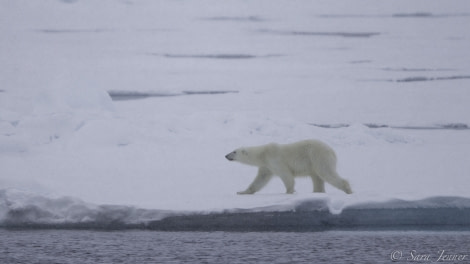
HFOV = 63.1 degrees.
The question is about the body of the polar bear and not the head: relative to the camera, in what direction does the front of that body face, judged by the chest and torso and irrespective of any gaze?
to the viewer's left
